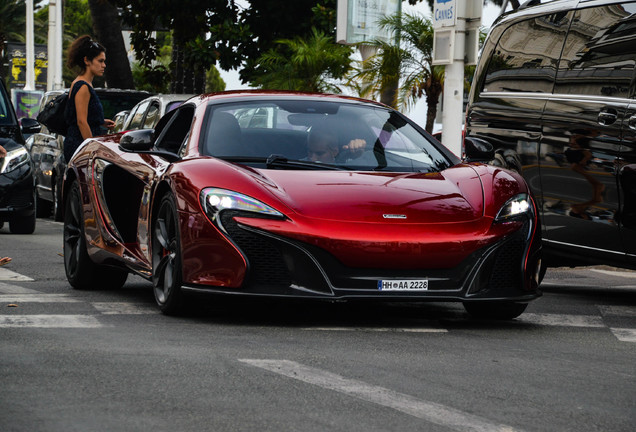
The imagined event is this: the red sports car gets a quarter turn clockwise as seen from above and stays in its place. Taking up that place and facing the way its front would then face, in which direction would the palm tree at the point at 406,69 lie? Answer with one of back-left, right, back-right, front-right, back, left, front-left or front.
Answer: back-right

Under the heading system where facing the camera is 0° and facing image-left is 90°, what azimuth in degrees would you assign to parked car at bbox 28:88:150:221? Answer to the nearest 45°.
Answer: approximately 45°

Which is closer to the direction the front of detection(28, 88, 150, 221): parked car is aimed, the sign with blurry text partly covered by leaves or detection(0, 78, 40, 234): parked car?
the parked car

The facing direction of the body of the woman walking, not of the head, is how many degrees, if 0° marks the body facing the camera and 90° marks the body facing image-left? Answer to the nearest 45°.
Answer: approximately 270°

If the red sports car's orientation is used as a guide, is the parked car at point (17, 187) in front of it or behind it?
behind

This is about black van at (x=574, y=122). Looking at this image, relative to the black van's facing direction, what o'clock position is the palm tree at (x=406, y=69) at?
The palm tree is roughly at 7 o'clock from the black van.

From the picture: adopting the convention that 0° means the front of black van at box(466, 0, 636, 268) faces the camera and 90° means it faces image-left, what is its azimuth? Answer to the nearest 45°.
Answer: approximately 315°

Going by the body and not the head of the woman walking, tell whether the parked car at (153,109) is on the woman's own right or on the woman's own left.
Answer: on the woman's own left

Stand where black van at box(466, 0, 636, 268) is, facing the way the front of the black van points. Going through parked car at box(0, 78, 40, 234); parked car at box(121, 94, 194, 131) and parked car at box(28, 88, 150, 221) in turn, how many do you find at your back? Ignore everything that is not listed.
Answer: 3

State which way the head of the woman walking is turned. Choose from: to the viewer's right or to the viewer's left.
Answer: to the viewer's right

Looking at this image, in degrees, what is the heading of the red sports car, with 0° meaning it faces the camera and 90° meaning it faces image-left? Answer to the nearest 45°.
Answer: approximately 315°

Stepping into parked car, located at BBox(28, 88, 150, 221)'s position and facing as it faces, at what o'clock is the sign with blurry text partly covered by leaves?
The sign with blurry text partly covered by leaves is roughly at 6 o'clock from the parked car.

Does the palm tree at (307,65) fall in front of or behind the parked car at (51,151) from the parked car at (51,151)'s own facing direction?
behind

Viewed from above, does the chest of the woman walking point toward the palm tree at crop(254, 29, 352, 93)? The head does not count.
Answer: no

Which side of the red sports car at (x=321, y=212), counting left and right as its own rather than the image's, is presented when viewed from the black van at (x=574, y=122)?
left
